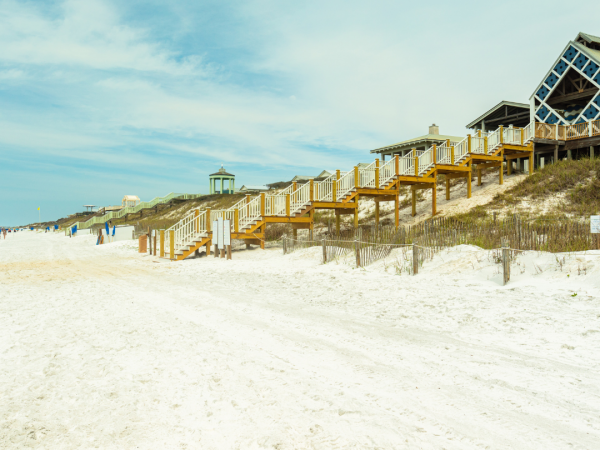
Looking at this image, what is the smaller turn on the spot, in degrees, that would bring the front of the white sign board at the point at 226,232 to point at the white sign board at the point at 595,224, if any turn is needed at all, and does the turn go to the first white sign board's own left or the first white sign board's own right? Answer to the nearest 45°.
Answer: approximately 45° to the first white sign board's own left

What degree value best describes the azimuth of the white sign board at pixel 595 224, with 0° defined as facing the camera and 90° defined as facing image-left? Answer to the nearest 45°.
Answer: approximately 0°

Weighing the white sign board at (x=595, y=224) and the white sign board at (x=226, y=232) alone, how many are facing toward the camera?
2

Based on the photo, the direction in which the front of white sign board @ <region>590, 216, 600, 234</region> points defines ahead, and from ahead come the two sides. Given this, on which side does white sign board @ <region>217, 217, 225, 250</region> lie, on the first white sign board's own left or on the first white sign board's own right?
on the first white sign board's own right
